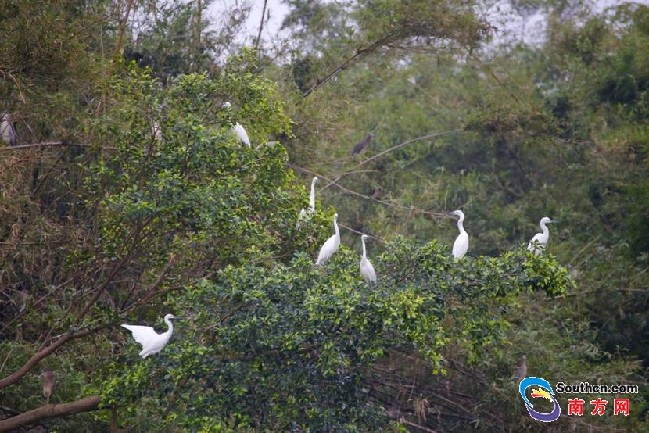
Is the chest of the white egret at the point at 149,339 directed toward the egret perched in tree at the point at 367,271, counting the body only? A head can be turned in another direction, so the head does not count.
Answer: yes

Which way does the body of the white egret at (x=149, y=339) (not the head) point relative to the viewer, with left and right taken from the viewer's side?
facing to the right of the viewer

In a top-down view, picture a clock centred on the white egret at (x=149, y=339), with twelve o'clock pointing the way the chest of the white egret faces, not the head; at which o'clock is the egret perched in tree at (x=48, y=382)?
The egret perched in tree is roughly at 6 o'clock from the white egret.

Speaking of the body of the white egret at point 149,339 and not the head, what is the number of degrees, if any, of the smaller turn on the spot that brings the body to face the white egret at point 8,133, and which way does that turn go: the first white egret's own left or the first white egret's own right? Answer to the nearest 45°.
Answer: approximately 135° to the first white egret's own left
